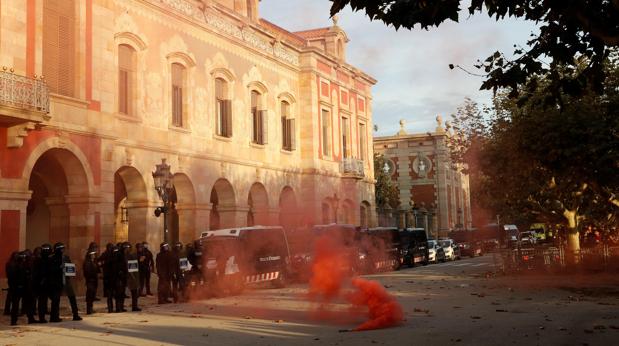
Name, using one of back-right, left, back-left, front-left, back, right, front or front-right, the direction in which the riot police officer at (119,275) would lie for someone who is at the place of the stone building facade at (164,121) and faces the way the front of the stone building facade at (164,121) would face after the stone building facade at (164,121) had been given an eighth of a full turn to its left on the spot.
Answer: right

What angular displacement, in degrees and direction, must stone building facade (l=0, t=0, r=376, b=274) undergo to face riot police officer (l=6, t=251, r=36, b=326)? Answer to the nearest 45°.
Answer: approximately 45° to its right

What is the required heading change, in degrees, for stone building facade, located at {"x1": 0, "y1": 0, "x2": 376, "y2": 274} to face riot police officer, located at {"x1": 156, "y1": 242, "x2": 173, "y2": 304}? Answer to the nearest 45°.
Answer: approximately 45° to its right

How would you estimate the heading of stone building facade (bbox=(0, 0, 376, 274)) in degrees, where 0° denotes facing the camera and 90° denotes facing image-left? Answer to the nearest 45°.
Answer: approximately 315°

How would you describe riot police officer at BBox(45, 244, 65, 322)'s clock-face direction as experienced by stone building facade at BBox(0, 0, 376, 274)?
The riot police officer is roughly at 2 o'clock from the stone building facade.

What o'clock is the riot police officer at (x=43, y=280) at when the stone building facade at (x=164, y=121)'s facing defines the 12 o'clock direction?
The riot police officer is roughly at 2 o'clock from the stone building facade.

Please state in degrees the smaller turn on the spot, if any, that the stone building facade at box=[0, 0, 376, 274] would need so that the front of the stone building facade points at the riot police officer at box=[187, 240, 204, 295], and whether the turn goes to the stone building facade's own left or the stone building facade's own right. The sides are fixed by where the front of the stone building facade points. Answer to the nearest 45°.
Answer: approximately 45° to the stone building facade's own right

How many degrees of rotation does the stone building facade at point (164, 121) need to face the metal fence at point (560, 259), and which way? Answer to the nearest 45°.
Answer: approximately 45° to its left

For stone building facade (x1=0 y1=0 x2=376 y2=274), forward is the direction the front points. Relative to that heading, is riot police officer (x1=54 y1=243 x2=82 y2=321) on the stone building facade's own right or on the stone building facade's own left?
on the stone building facade's own right

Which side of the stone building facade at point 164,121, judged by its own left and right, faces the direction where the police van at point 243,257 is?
front
